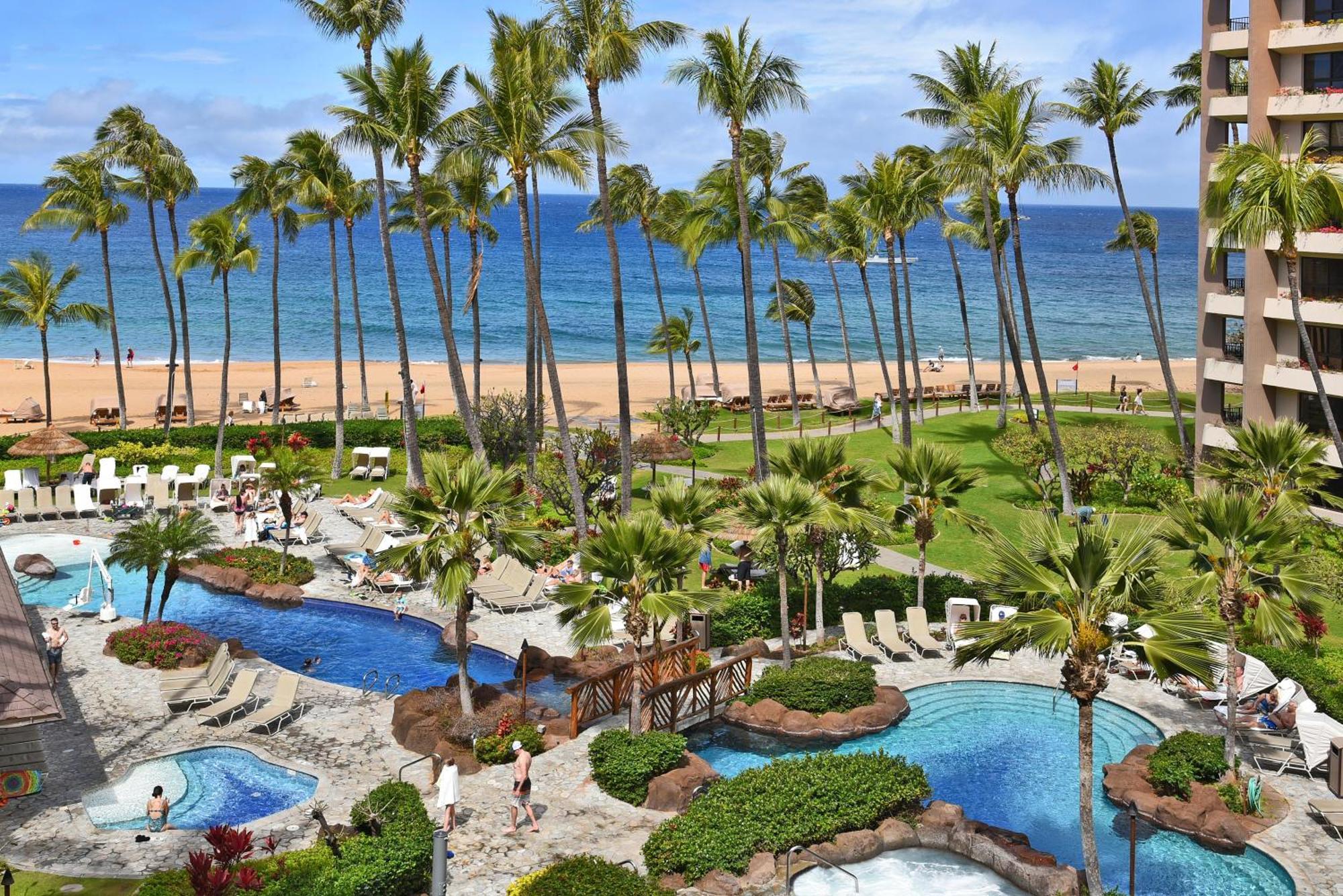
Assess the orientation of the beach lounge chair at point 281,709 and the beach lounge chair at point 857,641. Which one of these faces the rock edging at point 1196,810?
the beach lounge chair at point 857,641

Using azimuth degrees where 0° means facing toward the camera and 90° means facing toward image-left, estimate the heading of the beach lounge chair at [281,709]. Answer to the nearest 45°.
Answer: approximately 45°

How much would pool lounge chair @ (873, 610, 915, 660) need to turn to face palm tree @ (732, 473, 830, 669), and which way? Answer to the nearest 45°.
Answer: approximately 90° to its right

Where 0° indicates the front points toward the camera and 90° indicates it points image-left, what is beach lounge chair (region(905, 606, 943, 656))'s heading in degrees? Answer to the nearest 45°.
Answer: approximately 315°

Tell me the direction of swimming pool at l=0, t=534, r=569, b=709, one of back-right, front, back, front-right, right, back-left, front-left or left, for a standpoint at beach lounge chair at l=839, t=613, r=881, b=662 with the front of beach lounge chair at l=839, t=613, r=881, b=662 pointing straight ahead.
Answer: back-right

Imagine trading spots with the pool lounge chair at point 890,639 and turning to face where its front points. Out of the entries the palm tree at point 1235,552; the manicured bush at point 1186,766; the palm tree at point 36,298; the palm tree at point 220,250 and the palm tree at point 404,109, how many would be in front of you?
2

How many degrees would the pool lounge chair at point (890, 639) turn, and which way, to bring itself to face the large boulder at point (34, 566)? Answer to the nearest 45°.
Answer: approximately 135° to its right

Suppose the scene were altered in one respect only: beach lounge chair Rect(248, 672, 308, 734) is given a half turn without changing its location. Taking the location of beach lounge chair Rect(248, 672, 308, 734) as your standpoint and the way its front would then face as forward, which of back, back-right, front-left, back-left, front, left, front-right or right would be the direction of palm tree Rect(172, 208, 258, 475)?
front-left

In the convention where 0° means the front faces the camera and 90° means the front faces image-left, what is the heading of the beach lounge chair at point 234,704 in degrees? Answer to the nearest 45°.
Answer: approximately 45°
